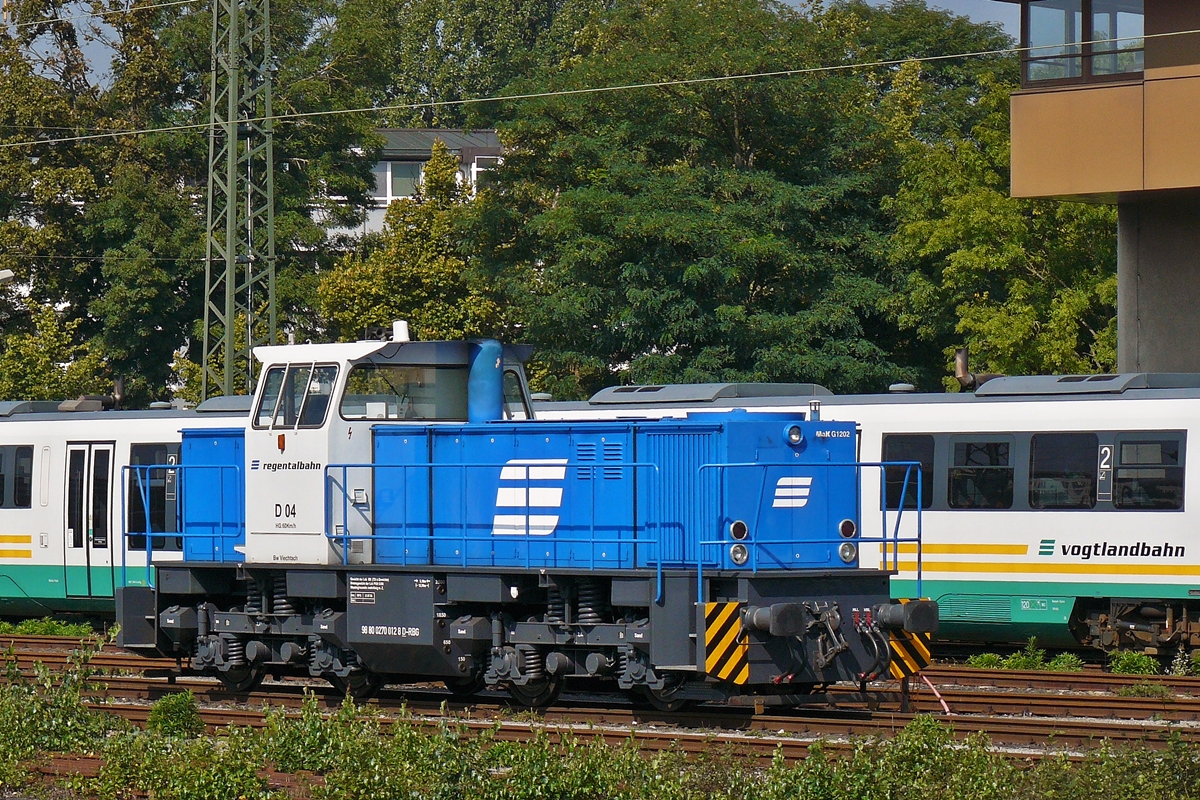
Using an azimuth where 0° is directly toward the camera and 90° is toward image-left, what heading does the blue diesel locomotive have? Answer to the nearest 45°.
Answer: approximately 315°

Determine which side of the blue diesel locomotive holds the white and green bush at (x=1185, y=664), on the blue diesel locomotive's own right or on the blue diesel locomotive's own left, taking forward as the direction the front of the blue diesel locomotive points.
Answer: on the blue diesel locomotive's own left

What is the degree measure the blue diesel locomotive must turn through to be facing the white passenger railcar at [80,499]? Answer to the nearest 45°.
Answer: approximately 180°

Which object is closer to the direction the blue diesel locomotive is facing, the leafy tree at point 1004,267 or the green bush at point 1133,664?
the green bush

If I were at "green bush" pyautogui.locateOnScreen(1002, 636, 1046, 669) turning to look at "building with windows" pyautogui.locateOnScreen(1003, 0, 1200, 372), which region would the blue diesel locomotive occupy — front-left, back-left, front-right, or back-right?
back-left

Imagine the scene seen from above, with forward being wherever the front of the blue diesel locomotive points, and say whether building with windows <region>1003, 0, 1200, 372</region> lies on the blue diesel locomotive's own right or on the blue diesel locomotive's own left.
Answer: on the blue diesel locomotive's own left

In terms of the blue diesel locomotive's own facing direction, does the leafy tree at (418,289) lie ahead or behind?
behind

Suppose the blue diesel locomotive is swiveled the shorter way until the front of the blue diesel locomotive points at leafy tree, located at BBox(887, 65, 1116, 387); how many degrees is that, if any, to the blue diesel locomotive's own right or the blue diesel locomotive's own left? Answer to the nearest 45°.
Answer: approximately 90° to the blue diesel locomotive's own left
